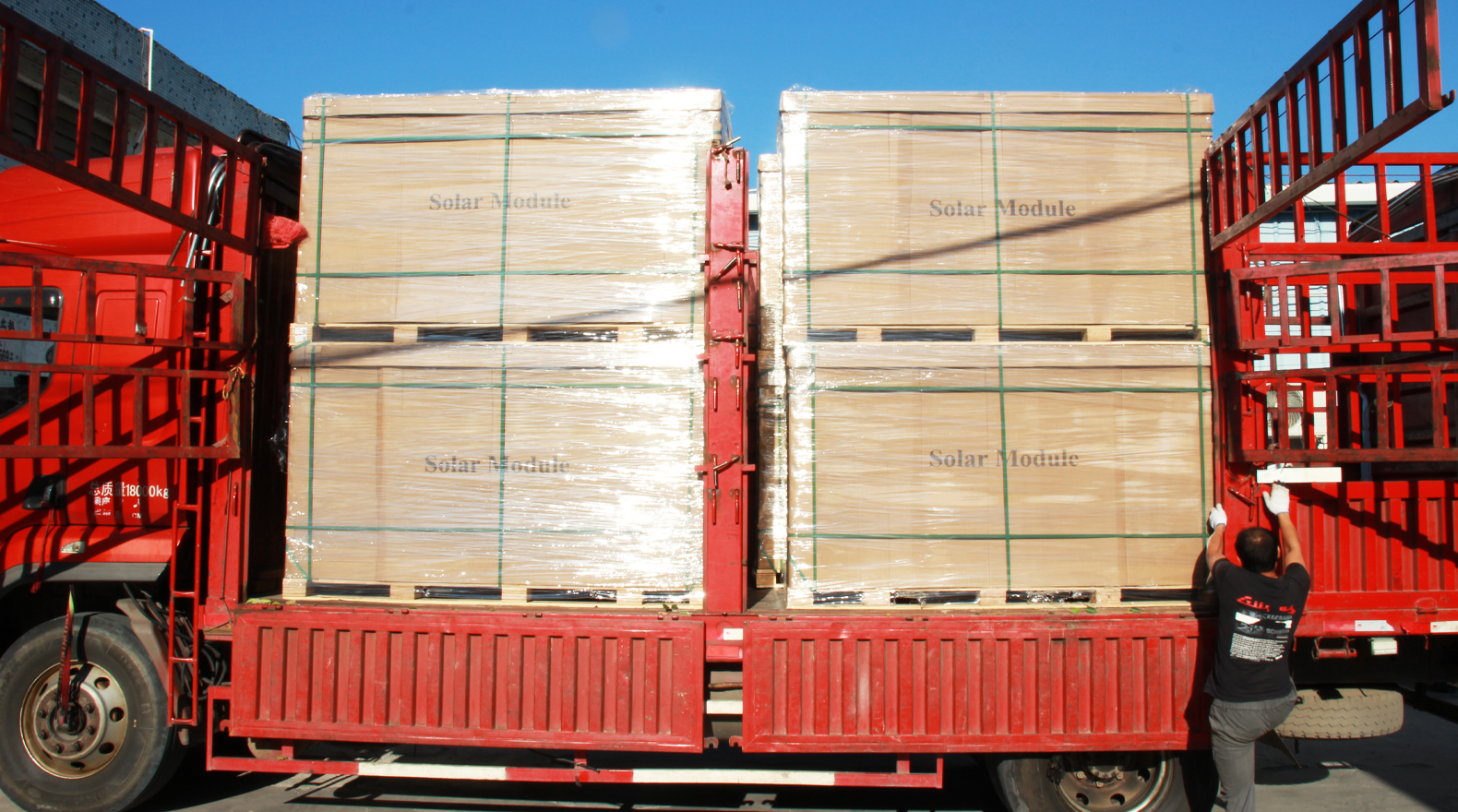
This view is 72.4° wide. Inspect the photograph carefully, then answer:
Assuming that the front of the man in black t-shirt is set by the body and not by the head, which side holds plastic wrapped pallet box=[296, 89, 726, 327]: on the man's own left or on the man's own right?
on the man's own left

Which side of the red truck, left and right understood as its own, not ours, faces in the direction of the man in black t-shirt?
back

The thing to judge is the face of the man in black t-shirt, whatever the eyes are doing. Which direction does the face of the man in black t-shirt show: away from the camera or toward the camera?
away from the camera

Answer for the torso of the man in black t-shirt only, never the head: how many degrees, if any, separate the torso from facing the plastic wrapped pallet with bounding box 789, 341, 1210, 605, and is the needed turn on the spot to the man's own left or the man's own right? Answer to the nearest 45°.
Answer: approximately 90° to the man's own left

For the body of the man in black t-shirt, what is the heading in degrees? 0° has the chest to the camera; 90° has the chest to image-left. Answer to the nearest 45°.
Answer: approximately 180°

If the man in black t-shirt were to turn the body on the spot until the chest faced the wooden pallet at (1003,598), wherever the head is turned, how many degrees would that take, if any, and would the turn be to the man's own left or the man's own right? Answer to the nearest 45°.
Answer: approximately 90° to the man's own left

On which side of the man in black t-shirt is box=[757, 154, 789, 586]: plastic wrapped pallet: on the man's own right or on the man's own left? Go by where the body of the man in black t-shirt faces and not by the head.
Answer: on the man's own left
